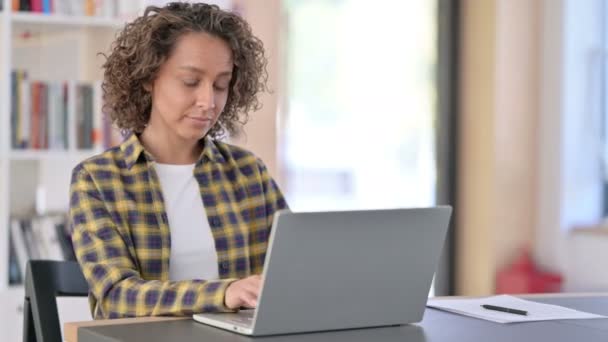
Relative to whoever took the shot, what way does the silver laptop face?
facing away from the viewer and to the left of the viewer

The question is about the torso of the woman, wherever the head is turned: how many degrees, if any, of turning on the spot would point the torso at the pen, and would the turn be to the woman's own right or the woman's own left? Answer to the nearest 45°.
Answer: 0° — they already face it

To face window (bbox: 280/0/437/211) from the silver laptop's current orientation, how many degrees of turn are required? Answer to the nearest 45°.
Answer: approximately 45° to its right

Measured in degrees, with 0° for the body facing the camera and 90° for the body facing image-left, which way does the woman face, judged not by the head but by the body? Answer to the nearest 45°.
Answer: approximately 315°

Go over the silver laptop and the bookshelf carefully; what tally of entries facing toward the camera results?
1

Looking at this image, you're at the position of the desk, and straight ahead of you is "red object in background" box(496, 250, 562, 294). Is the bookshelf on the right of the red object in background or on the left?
left

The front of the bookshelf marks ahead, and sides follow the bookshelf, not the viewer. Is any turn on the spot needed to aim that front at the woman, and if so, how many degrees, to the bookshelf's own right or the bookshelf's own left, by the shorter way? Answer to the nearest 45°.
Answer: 0° — it already faces them

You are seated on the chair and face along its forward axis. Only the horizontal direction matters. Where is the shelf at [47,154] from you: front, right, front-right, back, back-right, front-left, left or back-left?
back-left

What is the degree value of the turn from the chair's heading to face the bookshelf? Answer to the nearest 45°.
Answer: approximately 135° to its left

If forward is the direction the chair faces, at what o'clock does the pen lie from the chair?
The pen is roughly at 11 o'clock from the chair.

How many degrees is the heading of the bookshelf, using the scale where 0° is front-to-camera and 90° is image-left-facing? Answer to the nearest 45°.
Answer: approximately 0°

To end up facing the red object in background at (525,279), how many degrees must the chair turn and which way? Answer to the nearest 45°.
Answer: approximately 90° to its left
